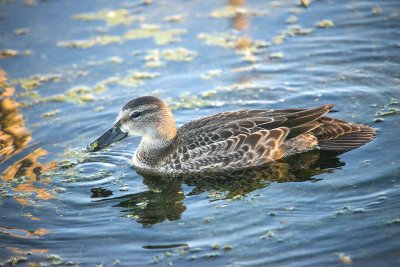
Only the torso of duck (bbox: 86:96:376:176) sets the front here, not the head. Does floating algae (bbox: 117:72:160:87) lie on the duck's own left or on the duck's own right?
on the duck's own right

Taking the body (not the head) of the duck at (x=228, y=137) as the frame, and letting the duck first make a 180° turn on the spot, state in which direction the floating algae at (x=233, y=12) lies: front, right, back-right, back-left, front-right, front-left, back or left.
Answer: left

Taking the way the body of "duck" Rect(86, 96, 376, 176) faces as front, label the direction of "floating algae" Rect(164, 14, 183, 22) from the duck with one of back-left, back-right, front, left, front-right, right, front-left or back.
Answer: right

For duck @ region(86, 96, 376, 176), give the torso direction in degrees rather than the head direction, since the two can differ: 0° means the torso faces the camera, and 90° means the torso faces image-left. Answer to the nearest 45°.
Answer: approximately 90°

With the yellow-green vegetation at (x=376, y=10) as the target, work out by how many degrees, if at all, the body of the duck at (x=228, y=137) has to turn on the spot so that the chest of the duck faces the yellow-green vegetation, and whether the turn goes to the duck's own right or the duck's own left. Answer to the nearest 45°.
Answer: approximately 135° to the duck's own right

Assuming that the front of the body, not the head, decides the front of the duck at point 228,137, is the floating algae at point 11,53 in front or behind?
in front

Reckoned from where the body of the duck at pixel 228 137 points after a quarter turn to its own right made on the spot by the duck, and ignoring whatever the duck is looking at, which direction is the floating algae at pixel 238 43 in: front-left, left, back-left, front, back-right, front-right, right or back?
front

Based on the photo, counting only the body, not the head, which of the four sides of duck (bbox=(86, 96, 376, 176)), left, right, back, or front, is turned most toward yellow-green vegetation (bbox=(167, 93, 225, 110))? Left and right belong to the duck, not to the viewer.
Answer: right

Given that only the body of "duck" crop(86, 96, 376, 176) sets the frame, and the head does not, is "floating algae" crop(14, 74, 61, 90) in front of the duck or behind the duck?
in front

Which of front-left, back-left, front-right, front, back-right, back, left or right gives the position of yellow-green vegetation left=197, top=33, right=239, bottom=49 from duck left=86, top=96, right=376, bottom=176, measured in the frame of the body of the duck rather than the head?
right

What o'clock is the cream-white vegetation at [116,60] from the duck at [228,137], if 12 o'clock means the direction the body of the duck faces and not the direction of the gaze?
The cream-white vegetation is roughly at 2 o'clock from the duck.

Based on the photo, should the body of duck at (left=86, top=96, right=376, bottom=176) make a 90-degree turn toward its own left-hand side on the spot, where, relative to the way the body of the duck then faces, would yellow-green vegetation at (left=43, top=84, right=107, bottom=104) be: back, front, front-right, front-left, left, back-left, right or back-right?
back-right

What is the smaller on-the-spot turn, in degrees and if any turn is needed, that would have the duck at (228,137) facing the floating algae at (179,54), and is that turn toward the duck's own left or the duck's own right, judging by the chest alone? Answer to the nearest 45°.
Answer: approximately 90° to the duck's own right
